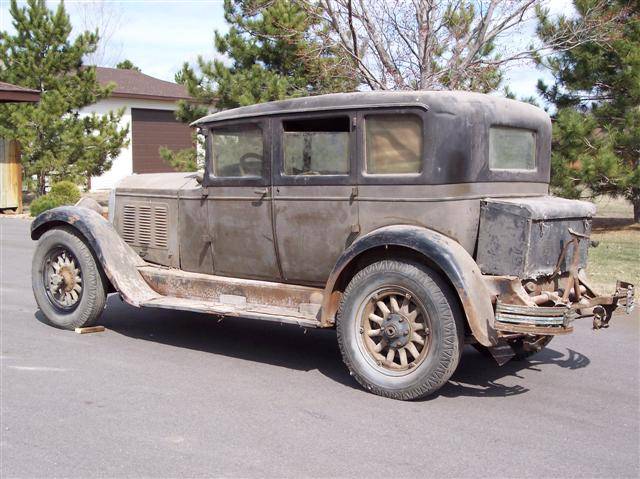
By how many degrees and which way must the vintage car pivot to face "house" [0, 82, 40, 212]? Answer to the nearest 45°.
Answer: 0° — it already faces it

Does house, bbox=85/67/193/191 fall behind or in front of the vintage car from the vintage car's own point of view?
in front

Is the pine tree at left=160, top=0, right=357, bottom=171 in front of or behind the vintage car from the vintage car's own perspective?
in front

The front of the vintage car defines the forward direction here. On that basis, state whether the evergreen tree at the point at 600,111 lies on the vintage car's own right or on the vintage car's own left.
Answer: on the vintage car's own right

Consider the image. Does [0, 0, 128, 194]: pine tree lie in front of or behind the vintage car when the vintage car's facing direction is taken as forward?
in front

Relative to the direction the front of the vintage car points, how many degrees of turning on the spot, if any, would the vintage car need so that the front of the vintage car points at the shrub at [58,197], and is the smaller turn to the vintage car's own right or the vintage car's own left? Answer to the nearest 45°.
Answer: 0° — it already faces it

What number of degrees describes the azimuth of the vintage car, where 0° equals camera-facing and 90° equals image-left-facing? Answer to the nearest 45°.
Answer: approximately 135°
